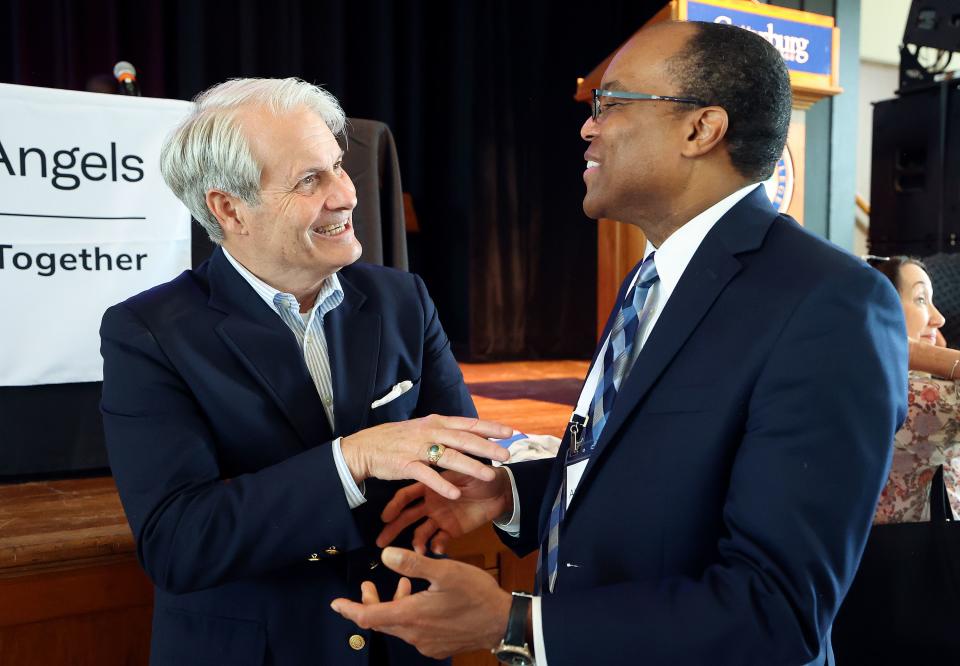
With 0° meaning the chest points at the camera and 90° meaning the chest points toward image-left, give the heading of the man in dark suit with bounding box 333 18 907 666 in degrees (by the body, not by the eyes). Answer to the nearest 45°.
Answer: approximately 90°

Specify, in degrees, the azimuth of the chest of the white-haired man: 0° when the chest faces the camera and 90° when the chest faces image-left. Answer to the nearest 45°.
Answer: approximately 315°

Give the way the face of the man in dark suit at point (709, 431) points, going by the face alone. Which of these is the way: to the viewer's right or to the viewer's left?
to the viewer's left

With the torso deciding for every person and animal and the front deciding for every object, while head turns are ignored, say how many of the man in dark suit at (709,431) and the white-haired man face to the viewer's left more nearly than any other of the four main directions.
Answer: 1

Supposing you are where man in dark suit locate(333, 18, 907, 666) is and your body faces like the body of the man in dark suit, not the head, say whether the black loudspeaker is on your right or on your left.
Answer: on your right

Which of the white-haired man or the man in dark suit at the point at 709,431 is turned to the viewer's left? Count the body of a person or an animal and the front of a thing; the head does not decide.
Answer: the man in dark suit

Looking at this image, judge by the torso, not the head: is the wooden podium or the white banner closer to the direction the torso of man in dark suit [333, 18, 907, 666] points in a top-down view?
the white banner

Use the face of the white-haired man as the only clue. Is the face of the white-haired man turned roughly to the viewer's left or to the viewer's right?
to the viewer's right

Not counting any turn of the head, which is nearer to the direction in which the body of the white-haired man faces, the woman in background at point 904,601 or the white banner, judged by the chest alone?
the woman in background
